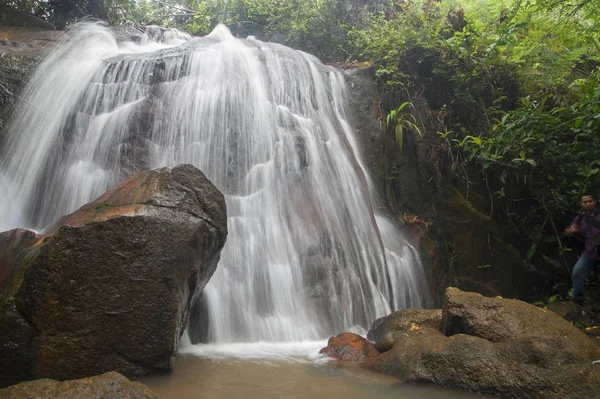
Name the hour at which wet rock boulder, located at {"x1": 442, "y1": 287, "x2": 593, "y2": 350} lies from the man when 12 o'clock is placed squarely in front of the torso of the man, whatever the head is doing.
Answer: The wet rock boulder is roughly at 11 o'clock from the man.

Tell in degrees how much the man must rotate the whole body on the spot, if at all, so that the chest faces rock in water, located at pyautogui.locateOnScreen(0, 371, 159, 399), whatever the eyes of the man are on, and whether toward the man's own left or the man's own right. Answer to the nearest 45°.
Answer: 0° — they already face it

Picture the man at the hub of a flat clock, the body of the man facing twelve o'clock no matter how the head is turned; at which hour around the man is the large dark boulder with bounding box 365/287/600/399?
The large dark boulder is roughly at 11 o'clock from the man.

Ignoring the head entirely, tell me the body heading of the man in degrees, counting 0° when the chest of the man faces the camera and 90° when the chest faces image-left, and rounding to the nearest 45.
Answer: approximately 45°

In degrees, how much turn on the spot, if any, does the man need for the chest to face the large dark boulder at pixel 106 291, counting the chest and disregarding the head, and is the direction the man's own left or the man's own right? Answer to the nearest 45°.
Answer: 0° — they already face it
